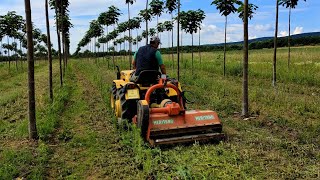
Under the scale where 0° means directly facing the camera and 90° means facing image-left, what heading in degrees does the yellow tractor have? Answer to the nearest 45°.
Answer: approximately 135°
